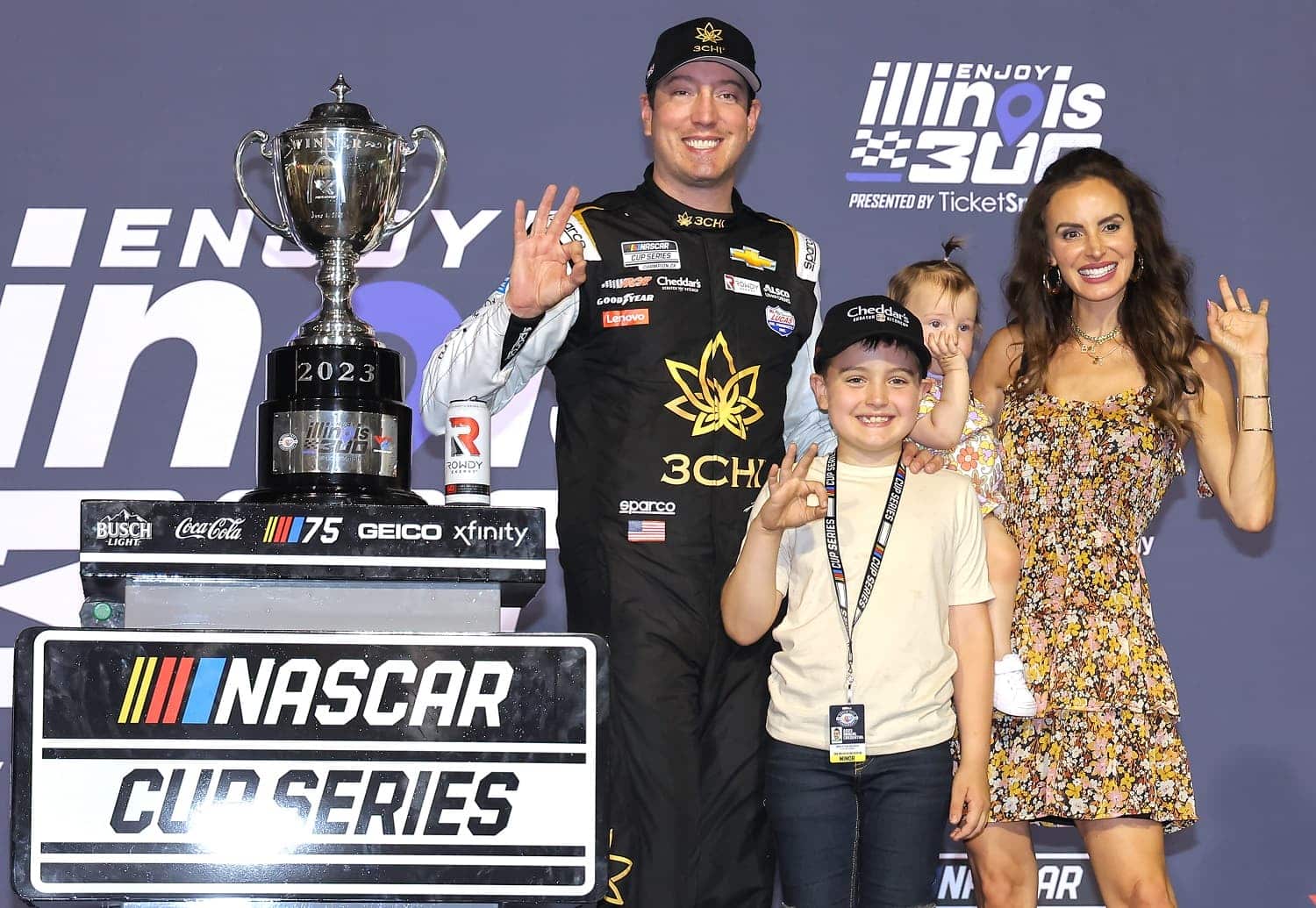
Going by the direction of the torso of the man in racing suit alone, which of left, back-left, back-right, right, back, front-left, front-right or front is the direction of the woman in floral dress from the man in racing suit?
left

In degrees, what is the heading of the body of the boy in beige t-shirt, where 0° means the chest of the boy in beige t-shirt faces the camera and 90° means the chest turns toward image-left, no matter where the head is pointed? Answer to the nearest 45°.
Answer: approximately 0°

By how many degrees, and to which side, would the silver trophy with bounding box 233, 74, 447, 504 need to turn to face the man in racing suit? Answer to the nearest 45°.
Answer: approximately 135° to its left

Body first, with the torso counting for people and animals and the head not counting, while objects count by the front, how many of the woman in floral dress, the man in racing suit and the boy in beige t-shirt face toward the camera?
3

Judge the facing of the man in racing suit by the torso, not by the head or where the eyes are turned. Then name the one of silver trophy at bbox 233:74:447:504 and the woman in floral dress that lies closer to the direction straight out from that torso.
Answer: the silver trophy
